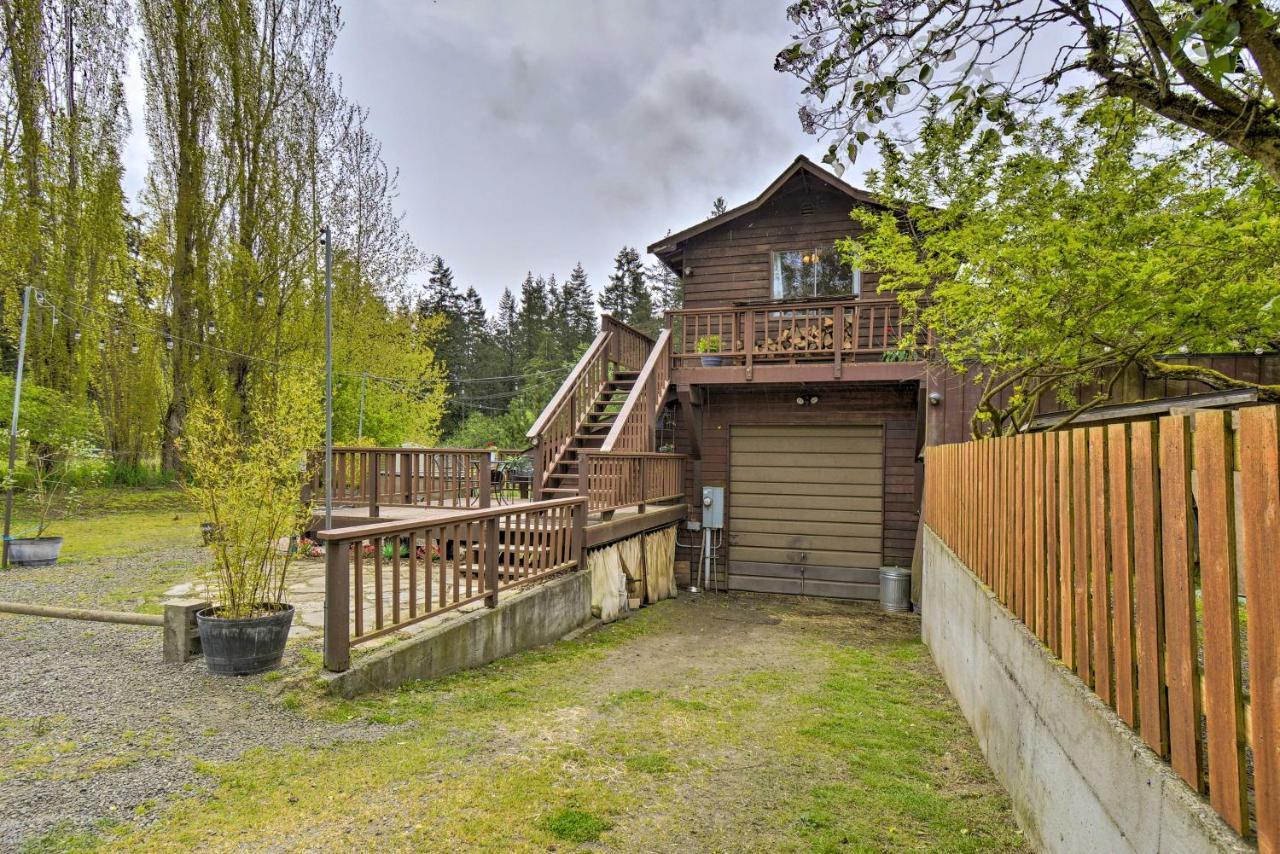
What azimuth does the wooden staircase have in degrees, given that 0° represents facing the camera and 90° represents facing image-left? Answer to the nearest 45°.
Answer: approximately 45°

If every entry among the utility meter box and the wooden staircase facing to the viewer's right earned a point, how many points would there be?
0

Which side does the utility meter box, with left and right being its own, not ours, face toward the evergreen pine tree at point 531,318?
back

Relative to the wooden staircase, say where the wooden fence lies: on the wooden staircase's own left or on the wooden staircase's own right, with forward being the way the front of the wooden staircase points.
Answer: on the wooden staircase's own left

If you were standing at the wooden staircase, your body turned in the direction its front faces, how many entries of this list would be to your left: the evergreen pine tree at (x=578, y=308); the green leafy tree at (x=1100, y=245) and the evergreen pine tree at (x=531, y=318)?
1

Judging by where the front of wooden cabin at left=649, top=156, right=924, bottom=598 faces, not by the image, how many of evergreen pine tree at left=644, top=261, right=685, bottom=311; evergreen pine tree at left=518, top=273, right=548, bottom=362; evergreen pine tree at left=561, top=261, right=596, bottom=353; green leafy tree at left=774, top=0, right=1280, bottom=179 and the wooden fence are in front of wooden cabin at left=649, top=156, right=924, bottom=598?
2

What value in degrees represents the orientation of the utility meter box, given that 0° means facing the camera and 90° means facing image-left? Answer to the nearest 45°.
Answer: approximately 0°

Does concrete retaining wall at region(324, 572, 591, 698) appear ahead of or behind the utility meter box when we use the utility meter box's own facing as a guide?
ahead

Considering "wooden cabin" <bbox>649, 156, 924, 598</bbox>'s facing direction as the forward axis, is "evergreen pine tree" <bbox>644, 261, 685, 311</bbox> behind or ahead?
behind

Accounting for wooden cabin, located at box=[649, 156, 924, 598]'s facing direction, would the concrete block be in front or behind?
in front

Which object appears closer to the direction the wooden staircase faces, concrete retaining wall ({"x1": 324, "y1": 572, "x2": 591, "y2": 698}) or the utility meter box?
the concrete retaining wall

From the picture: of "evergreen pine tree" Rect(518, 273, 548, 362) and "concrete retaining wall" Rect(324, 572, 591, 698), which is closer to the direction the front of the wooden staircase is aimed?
the concrete retaining wall
